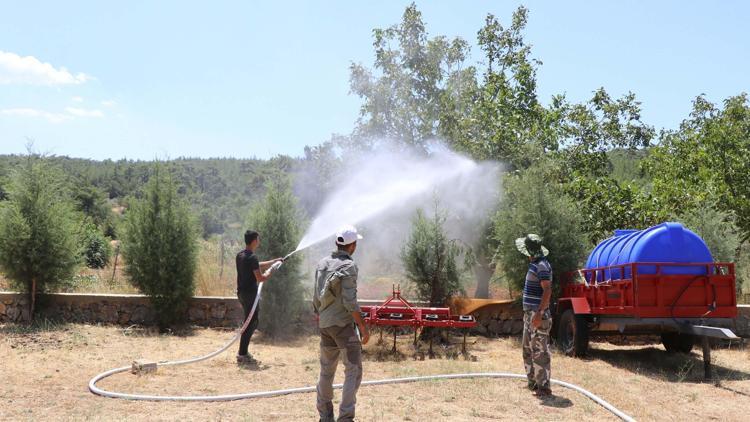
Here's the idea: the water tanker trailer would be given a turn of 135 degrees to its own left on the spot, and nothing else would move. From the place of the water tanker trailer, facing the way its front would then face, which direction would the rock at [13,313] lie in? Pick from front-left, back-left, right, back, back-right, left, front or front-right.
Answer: left

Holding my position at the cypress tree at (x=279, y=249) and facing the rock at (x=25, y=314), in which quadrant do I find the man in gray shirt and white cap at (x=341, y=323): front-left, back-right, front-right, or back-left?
back-left

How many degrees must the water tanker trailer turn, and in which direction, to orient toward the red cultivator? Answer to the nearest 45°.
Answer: approximately 135° to its right

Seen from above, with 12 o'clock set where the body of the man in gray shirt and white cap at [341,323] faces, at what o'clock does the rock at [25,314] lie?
The rock is roughly at 9 o'clock from the man in gray shirt and white cap.

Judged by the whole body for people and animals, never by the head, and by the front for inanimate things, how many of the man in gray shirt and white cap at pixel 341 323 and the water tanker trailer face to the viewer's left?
0

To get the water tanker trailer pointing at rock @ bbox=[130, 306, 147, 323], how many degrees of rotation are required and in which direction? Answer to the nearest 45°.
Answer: approximately 135° to its right

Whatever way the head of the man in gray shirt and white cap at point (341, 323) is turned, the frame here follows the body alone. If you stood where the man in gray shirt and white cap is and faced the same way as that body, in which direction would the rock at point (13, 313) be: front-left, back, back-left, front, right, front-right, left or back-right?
left

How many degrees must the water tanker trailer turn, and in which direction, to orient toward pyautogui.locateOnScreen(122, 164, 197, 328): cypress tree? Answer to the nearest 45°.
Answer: approximately 135° to its right

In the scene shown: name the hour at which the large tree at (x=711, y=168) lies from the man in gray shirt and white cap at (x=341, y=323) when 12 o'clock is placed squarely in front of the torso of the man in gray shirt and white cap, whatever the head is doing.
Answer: The large tree is roughly at 12 o'clock from the man in gray shirt and white cap.

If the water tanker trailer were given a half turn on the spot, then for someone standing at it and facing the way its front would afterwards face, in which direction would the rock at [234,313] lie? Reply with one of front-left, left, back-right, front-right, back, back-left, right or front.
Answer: front-left

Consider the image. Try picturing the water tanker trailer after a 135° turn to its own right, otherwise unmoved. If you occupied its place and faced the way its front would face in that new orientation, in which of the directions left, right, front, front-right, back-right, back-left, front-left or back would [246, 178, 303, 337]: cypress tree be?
front

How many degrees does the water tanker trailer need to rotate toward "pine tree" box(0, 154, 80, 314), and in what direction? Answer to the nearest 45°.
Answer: approximately 135° to its right

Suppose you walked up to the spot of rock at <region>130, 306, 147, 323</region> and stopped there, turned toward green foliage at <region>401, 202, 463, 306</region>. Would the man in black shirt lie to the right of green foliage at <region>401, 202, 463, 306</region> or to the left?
right

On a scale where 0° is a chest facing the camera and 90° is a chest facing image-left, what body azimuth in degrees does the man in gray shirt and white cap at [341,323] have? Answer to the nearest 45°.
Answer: approximately 225°

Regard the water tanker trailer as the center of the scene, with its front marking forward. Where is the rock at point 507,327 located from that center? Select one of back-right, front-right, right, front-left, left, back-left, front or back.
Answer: back
